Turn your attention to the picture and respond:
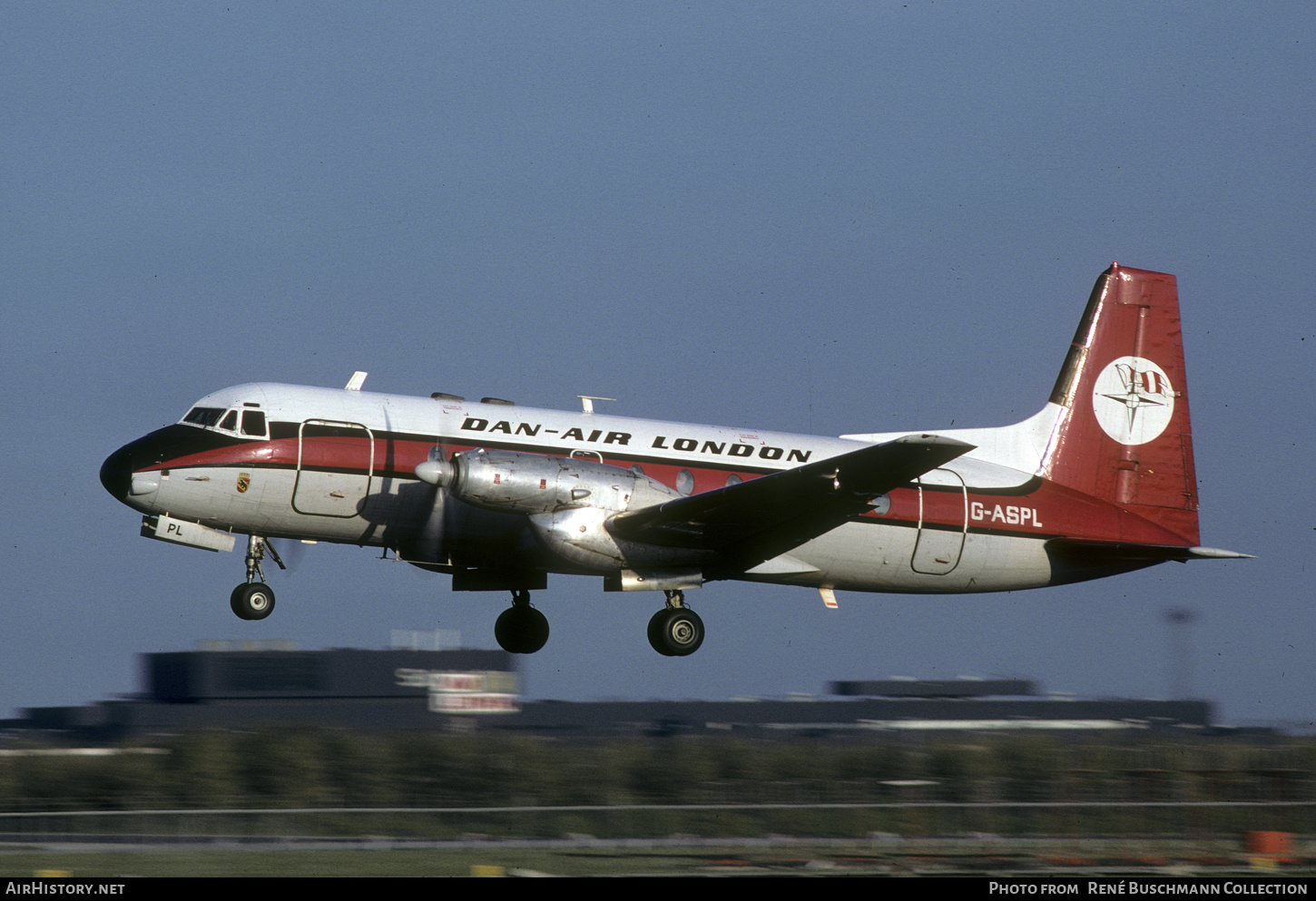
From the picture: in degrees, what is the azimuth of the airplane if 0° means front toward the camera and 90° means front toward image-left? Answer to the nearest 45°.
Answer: approximately 90°
